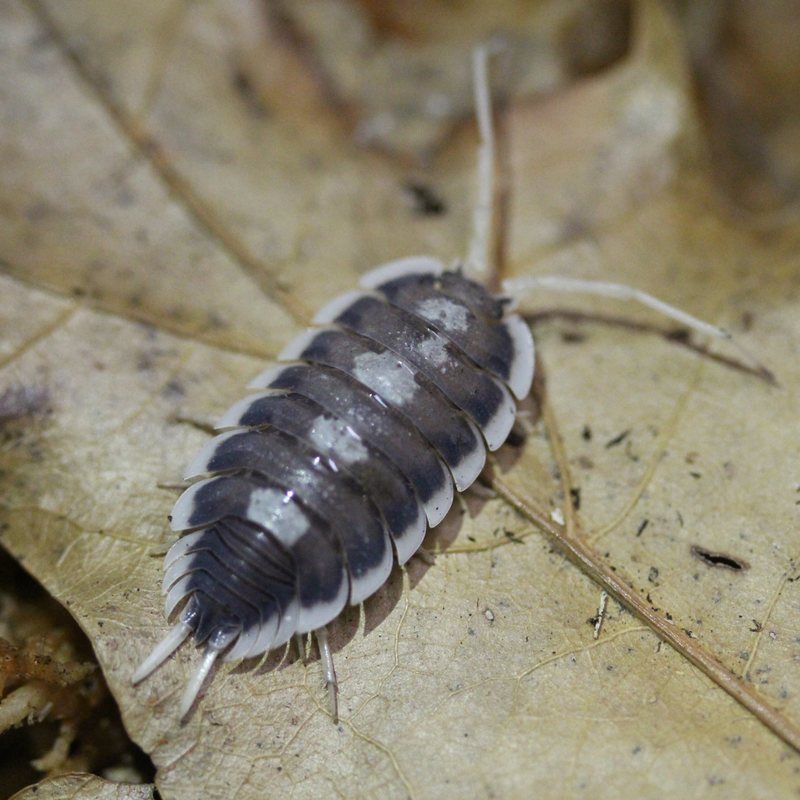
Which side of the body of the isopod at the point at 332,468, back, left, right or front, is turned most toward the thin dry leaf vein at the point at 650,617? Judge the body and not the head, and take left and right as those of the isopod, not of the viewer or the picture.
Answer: right

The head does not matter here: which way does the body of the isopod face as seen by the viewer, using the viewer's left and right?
facing away from the viewer and to the right of the viewer
